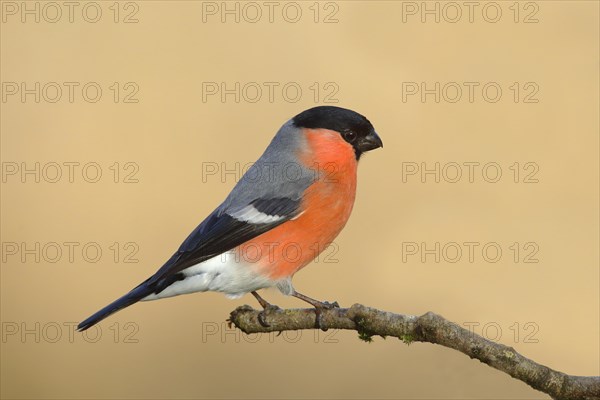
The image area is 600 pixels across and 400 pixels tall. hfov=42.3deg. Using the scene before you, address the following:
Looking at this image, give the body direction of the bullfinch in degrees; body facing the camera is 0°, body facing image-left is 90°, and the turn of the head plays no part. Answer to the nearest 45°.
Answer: approximately 270°
